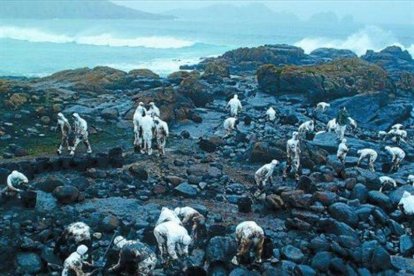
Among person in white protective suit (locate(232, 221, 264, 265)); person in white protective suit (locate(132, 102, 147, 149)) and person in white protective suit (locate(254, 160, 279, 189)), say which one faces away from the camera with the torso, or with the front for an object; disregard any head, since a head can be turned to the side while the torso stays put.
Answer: person in white protective suit (locate(232, 221, 264, 265))

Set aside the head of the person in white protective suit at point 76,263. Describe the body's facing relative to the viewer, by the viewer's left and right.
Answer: facing to the right of the viewer

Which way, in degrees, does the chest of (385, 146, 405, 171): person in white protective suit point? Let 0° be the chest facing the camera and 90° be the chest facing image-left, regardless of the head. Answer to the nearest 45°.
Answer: approximately 90°

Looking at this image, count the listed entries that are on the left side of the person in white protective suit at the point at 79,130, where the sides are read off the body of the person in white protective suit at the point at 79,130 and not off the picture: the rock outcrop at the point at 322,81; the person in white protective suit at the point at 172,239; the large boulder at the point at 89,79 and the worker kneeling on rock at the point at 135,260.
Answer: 2
